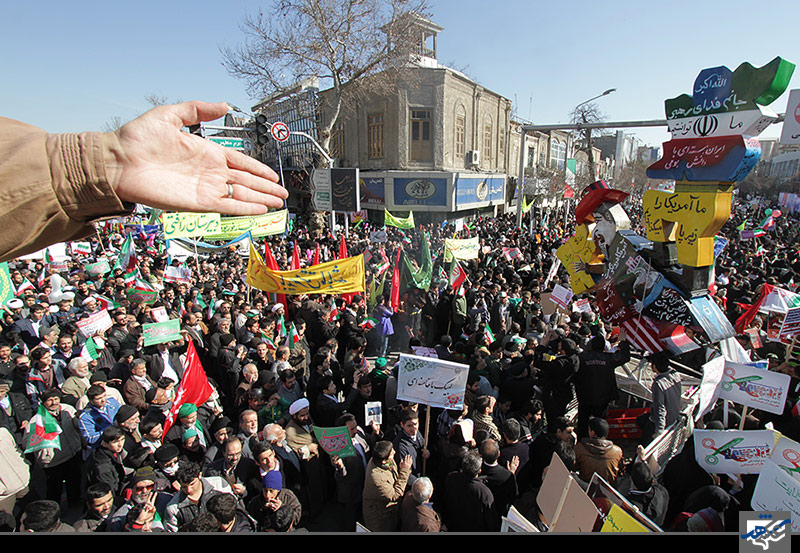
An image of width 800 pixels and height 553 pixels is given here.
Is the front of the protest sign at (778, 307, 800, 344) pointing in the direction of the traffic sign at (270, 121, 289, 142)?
no

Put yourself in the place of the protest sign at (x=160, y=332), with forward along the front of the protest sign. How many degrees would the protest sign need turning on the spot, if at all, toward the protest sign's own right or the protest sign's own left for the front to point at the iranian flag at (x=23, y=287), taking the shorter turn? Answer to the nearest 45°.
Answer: approximately 135° to the protest sign's own right

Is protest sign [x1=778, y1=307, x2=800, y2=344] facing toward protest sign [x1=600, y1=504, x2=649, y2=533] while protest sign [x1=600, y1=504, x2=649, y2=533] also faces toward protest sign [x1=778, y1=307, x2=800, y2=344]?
no

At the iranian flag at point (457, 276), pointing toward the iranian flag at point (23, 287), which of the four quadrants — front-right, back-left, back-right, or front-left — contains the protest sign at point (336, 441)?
front-left

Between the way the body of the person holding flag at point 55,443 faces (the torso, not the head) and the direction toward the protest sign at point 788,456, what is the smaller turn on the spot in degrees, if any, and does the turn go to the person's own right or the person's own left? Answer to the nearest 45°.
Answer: approximately 45° to the person's own left

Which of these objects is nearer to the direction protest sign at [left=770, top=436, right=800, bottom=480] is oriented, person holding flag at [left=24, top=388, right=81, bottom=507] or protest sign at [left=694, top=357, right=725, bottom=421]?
the person holding flag

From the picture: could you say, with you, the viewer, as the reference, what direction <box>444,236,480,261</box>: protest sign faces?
facing the viewer

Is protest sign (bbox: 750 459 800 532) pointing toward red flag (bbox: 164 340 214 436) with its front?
no

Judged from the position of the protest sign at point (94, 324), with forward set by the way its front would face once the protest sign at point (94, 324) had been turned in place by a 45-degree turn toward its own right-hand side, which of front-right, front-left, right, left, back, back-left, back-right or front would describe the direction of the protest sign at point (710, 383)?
left

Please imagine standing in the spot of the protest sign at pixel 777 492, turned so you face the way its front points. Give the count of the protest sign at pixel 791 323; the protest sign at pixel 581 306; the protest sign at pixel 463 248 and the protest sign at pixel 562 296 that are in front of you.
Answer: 0

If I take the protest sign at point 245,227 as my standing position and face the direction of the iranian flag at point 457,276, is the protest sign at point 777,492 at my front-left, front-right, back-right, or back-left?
front-right

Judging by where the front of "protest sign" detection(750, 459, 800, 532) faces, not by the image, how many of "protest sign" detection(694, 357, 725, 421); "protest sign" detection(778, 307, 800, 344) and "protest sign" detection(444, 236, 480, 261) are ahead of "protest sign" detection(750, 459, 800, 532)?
0

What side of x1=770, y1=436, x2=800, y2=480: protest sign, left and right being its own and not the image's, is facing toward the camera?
front

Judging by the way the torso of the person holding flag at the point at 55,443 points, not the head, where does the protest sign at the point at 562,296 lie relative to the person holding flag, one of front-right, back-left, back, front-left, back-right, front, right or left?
left

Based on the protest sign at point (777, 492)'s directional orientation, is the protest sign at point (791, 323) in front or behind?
behind

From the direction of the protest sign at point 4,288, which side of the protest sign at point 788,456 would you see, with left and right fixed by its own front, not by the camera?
right

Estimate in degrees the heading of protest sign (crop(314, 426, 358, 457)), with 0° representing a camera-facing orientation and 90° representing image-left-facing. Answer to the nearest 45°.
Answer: approximately 0°

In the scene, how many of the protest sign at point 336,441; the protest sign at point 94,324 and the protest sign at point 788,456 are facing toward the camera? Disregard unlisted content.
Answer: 3

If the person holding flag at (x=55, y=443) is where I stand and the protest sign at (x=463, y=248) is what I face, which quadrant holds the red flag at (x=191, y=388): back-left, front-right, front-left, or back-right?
front-right

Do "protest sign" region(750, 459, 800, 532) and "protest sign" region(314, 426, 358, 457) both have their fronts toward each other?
no
